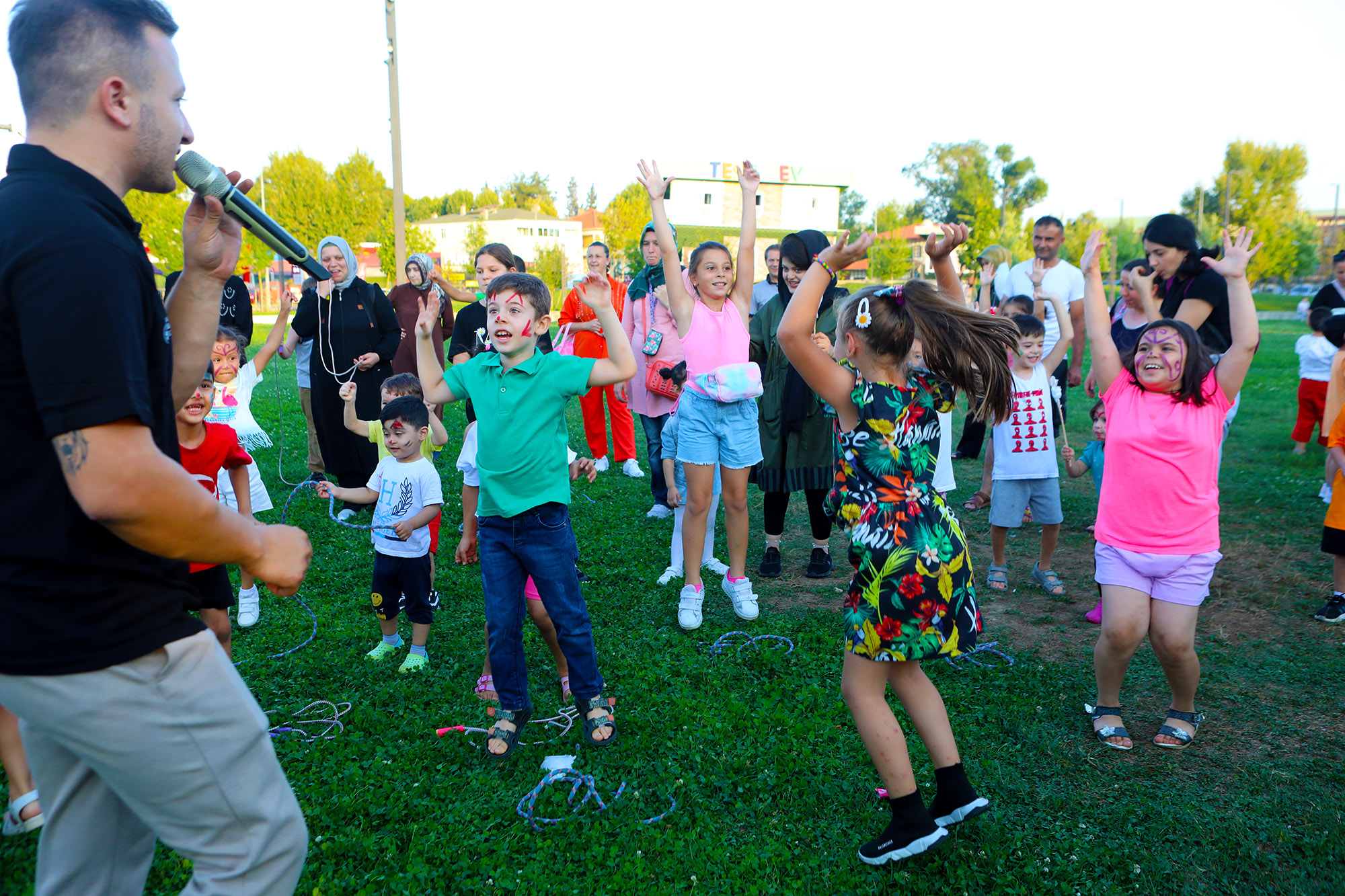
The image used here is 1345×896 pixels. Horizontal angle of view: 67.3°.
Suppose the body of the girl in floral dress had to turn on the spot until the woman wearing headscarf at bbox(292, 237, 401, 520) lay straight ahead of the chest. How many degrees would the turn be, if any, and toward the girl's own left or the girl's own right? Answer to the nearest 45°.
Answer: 0° — they already face them

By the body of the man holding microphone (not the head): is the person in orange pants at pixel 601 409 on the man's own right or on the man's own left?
on the man's own left

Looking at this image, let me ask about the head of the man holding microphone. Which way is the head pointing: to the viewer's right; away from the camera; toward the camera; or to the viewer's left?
to the viewer's right

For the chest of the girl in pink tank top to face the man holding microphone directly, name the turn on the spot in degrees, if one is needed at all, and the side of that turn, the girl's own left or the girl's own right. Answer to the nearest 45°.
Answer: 0° — they already face them

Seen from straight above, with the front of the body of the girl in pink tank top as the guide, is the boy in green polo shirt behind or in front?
in front

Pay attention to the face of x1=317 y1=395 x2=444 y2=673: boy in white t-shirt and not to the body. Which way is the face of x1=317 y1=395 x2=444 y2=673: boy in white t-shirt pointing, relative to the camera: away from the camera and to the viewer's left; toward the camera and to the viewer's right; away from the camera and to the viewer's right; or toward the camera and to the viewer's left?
toward the camera and to the viewer's left

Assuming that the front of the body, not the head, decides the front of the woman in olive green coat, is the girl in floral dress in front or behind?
in front
